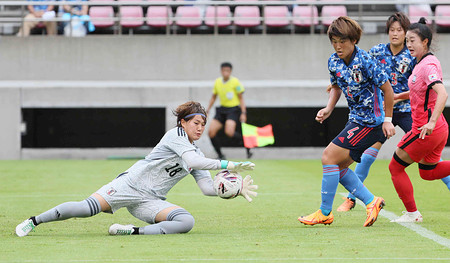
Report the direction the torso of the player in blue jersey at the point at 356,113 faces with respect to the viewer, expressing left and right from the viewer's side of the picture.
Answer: facing the viewer and to the left of the viewer

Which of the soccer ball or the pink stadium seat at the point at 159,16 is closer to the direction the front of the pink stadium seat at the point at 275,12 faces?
the soccer ball

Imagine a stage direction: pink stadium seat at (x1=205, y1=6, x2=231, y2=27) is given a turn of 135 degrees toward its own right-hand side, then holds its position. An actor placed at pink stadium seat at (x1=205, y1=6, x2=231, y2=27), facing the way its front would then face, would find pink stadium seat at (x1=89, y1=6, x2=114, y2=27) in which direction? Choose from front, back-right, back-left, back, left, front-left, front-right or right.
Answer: front-left

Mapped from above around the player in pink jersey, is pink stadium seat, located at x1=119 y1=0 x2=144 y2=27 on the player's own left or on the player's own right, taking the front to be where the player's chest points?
on the player's own right

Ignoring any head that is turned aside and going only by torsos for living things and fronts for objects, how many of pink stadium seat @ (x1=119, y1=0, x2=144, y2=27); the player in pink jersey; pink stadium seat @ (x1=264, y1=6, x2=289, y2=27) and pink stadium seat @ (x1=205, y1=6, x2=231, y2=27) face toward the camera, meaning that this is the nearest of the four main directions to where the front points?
3

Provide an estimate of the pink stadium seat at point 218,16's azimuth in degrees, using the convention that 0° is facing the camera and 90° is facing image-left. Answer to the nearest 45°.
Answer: approximately 0°

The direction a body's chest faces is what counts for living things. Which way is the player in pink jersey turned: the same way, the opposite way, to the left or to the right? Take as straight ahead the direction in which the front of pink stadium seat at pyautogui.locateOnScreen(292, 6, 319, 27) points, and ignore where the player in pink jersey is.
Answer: to the right

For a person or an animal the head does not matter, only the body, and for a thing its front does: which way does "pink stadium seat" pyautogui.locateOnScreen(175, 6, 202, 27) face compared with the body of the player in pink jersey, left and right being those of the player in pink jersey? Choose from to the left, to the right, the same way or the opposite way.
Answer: to the left

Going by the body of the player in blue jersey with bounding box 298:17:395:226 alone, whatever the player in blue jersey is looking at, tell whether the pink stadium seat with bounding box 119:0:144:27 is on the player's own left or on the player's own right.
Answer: on the player's own right

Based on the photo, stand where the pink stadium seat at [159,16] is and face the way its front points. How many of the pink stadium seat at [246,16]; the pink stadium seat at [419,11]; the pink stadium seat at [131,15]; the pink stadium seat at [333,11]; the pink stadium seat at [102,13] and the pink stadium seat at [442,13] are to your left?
4

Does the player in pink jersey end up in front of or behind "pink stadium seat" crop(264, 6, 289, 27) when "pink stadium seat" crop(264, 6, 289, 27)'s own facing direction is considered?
in front

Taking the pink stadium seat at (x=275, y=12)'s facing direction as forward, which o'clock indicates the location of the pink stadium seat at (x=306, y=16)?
the pink stadium seat at (x=306, y=16) is roughly at 10 o'clock from the pink stadium seat at (x=275, y=12).

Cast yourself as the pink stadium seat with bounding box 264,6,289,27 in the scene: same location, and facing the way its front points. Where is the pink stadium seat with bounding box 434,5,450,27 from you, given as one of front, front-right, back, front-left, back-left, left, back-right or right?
left

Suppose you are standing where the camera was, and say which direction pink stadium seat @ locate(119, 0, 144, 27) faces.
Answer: facing the viewer

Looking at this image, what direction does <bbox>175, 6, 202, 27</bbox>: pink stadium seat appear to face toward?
toward the camera

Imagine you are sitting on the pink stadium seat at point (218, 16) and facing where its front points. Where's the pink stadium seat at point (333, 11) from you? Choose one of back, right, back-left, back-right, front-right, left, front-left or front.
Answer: left

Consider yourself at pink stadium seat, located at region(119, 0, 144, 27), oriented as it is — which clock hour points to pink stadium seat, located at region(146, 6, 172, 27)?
pink stadium seat, located at region(146, 6, 172, 27) is roughly at 10 o'clock from pink stadium seat, located at region(119, 0, 144, 27).

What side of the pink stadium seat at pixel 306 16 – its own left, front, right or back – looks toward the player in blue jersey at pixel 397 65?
front
